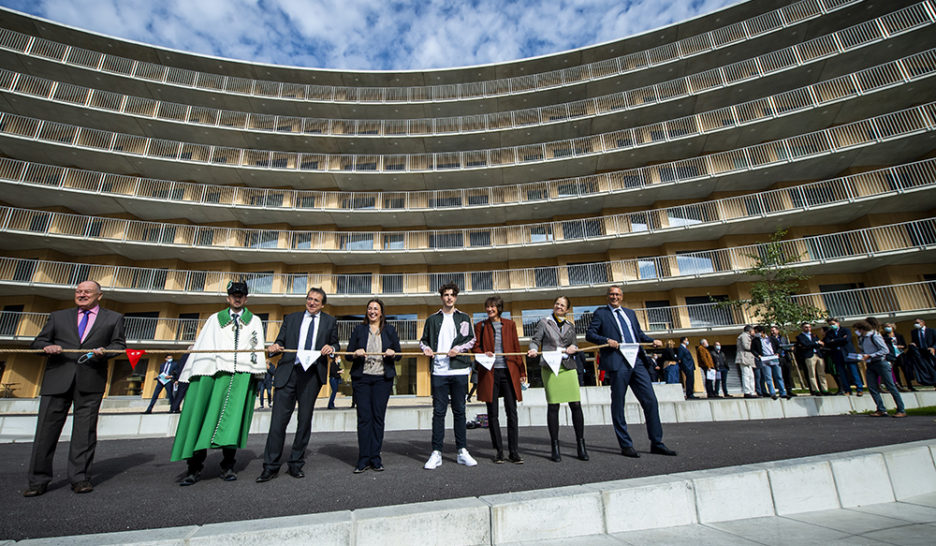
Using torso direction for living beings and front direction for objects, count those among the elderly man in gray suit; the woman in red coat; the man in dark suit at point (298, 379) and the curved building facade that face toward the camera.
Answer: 4

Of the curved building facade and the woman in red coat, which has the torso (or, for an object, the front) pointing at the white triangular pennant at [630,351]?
the curved building facade

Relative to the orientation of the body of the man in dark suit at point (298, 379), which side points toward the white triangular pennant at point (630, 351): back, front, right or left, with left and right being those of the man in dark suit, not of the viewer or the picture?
left

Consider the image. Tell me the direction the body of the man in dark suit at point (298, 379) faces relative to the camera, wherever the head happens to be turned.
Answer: toward the camera

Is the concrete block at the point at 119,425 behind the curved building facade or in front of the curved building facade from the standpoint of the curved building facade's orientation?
in front

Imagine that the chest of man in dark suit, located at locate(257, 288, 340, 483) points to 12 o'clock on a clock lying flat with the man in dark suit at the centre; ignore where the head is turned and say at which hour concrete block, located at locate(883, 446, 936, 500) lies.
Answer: The concrete block is roughly at 10 o'clock from the man in dark suit.

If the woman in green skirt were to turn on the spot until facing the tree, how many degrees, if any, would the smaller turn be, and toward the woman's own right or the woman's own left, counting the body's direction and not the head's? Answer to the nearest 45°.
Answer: approximately 135° to the woman's own left

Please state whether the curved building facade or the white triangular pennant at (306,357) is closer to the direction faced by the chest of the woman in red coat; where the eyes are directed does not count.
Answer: the white triangular pennant

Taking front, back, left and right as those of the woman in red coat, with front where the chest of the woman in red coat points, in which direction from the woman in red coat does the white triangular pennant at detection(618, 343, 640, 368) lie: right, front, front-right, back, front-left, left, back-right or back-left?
left

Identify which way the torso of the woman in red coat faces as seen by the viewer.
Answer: toward the camera

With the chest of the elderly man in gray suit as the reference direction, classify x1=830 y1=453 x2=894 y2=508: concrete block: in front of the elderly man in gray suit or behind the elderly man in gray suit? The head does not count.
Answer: in front

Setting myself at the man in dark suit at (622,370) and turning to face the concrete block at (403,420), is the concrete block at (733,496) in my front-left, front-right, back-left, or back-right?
back-left

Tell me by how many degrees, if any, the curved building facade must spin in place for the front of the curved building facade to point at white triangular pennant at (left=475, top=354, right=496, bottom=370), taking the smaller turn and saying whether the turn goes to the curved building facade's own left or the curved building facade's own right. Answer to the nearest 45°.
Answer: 0° — it already faces it
